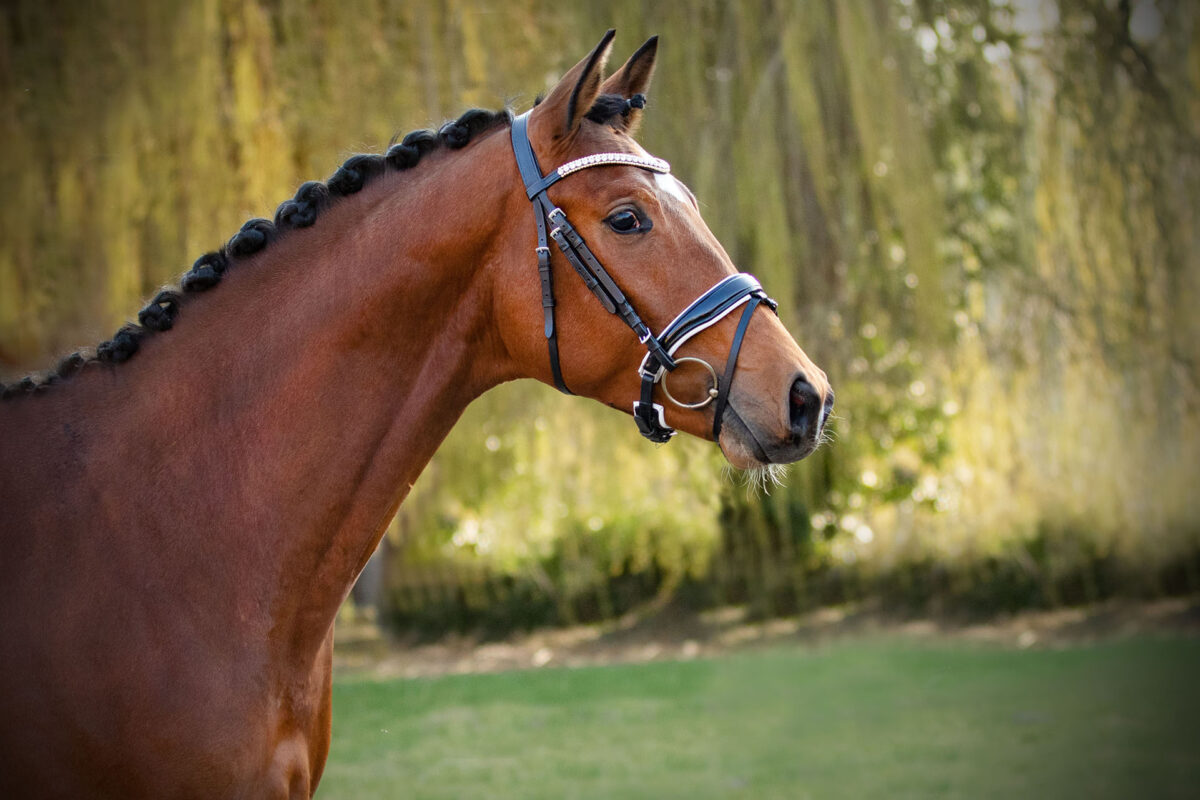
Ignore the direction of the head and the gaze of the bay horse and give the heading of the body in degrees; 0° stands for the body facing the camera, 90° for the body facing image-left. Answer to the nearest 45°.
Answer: approximately 270°
